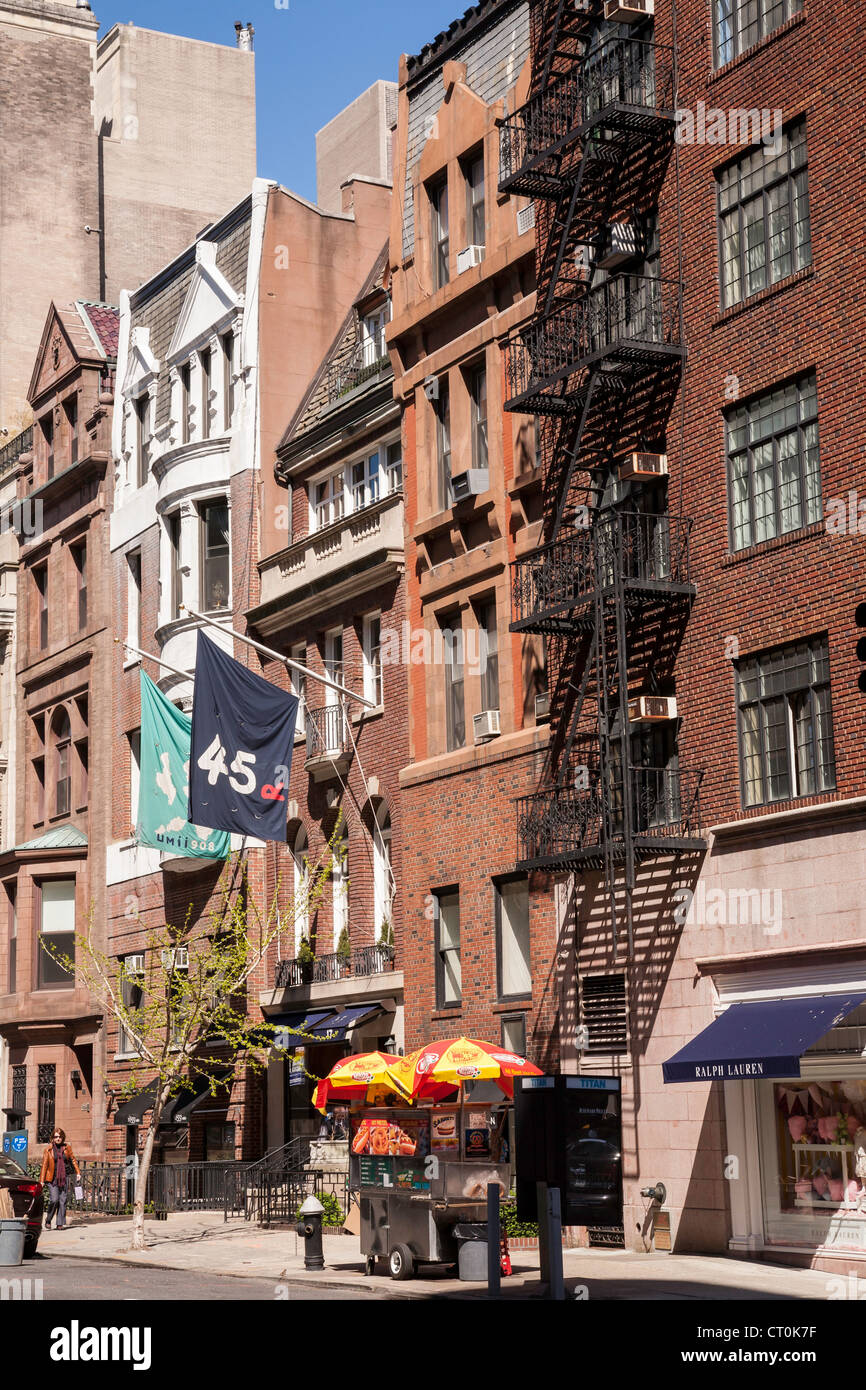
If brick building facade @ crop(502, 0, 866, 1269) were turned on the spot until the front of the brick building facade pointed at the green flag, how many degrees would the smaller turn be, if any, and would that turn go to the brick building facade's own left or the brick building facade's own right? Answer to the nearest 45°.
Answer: approximately 90° to the brick building facade's own right

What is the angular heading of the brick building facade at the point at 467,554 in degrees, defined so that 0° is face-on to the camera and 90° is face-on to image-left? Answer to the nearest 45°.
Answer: approximately 45°

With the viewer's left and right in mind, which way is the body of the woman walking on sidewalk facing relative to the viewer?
facing the viewer

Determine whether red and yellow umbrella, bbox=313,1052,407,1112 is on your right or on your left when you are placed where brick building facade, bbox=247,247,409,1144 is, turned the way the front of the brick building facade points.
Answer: on your left

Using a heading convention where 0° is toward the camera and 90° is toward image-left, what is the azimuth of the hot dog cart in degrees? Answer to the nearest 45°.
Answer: approximately 45°

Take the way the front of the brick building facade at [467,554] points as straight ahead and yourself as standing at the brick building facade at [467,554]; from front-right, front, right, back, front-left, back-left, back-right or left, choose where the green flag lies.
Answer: right

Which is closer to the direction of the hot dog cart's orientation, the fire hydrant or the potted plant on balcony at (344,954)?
the fire hydrant
